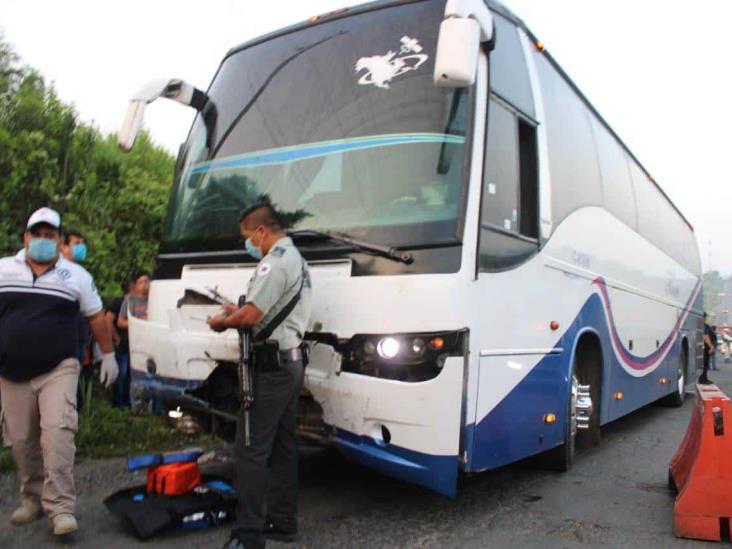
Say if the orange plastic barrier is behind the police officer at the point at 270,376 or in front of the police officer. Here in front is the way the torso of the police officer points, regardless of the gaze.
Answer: behind

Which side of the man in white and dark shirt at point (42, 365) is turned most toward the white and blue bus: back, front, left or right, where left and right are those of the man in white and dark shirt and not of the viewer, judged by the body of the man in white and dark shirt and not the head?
left

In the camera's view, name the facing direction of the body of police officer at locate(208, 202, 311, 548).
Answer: to the viewer's left

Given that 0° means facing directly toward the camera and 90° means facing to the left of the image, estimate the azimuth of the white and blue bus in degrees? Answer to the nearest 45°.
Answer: approximately 45°

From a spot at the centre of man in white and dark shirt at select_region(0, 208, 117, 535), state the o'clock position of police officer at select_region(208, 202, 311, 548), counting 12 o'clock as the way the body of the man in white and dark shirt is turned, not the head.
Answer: The police officer is roughly at 10 o'clock from the man in white and dark shirt.
